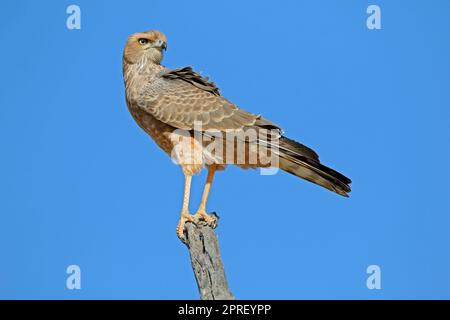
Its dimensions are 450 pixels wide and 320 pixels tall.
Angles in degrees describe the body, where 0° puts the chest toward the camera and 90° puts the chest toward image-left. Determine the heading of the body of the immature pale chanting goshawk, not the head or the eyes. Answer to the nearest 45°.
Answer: approximately 90°
